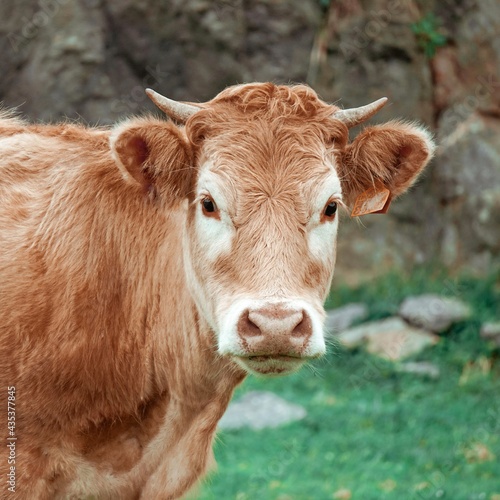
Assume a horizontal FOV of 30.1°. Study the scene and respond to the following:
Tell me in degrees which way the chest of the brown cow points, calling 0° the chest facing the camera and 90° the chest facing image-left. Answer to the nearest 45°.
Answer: approximately 315°

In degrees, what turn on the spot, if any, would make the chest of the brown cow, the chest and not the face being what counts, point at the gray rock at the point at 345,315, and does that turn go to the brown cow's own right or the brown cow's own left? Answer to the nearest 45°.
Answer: approximately 135° to the brown cow's own left

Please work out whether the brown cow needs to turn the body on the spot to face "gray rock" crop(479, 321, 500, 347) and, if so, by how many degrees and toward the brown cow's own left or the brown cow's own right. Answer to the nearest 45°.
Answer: approximately 90° to the brown cow's own left

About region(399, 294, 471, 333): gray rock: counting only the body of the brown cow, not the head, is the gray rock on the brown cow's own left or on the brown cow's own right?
on the brown cow's own left

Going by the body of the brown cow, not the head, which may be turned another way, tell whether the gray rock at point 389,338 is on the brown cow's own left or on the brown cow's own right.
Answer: on the brown cow's own left

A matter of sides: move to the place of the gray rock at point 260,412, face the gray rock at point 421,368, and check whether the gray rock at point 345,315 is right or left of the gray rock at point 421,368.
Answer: left
